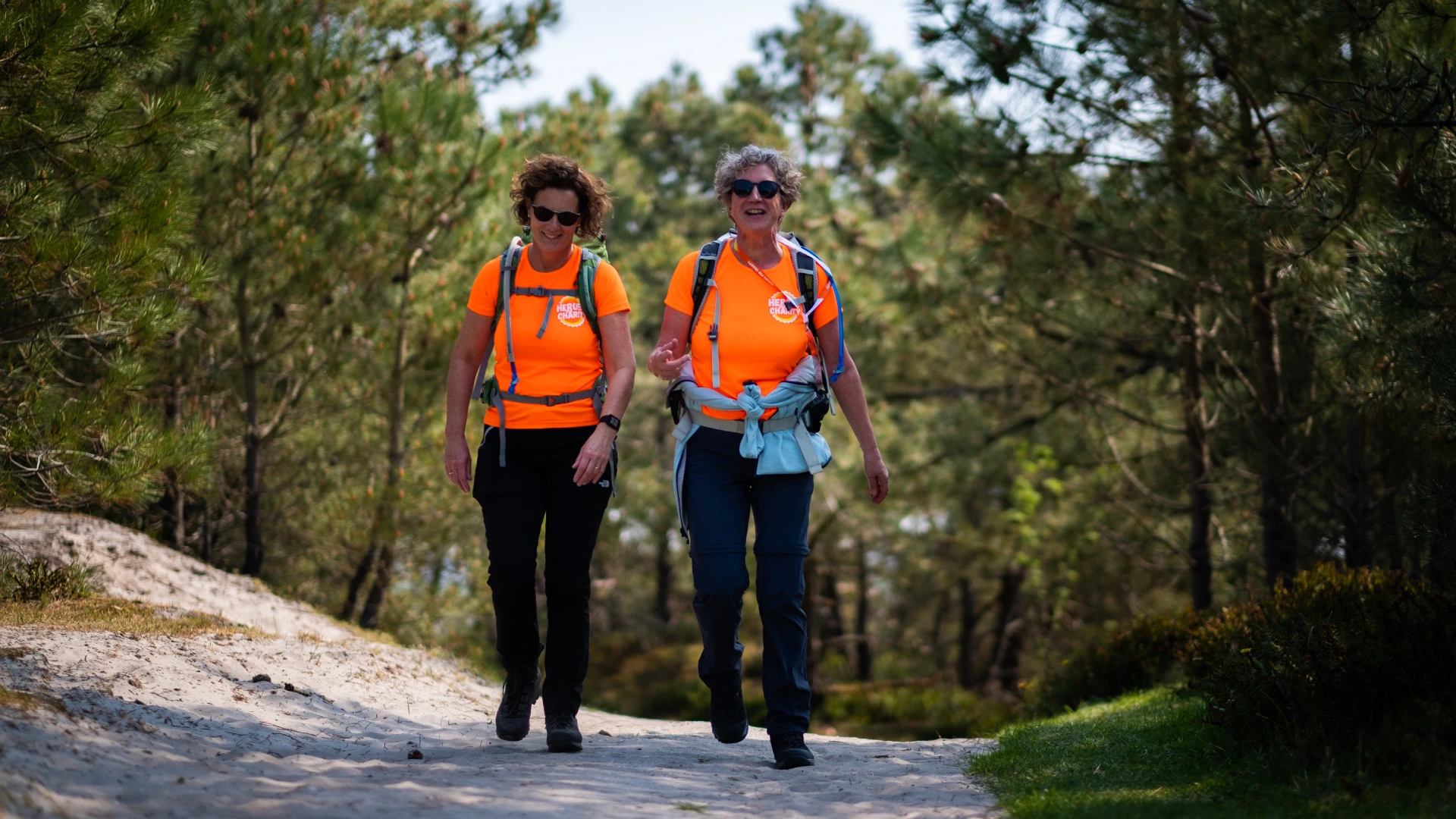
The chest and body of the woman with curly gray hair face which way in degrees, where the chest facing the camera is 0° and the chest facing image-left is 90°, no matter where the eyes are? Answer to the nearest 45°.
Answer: approximately 0°

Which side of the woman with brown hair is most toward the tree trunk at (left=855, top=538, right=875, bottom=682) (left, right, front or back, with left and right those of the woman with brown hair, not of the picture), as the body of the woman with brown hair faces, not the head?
back

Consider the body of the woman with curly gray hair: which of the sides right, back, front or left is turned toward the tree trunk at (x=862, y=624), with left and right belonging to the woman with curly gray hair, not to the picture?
back

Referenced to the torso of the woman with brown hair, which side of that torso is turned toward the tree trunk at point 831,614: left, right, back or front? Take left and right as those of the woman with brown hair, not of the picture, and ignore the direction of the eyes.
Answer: back

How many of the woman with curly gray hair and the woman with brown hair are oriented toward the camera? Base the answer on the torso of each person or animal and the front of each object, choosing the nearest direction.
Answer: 2

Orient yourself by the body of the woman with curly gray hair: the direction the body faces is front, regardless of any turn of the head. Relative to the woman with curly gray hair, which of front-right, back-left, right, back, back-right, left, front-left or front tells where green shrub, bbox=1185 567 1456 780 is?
left

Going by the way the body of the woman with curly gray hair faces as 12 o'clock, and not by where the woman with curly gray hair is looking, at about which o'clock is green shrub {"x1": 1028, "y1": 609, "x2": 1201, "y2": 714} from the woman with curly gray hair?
The green shrub is roughly at 7 o'clock from the woman with curly gray hair.

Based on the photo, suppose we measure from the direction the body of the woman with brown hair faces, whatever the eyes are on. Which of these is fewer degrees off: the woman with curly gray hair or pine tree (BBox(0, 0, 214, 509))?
the woman with curly gray hair

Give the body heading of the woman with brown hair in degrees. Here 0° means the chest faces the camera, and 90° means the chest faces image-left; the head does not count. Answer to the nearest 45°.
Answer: approximately 0°

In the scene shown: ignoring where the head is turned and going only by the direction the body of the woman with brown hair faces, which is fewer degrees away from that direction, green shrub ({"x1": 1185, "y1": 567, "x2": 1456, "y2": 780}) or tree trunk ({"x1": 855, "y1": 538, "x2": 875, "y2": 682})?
the green shrub
